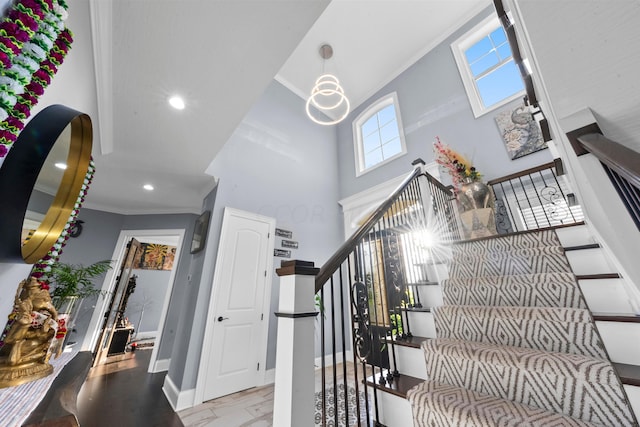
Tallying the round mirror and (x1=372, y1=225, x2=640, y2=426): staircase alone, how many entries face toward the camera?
1

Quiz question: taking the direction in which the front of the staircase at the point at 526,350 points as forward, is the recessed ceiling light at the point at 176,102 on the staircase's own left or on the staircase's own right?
on the staircase's own right

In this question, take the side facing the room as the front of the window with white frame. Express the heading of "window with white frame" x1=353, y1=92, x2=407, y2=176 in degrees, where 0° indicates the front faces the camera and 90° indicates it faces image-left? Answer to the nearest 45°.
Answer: approximately 45°

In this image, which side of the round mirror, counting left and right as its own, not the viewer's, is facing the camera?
right
